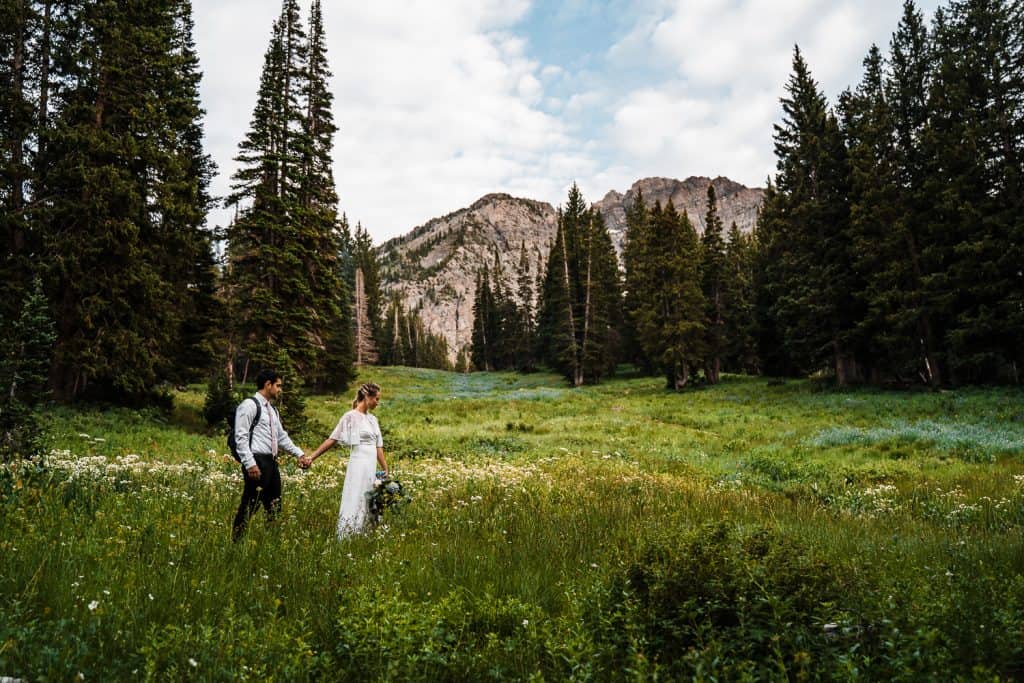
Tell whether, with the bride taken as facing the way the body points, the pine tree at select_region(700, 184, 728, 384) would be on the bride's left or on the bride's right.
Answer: on the bride's left

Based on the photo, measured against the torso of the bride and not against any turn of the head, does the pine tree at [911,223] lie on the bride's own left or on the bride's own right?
on the bride's own left

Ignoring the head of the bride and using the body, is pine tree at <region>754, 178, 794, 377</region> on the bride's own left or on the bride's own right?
on the bride's own left

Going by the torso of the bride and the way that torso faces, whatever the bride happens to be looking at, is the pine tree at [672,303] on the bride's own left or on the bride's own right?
on the bride's own left
